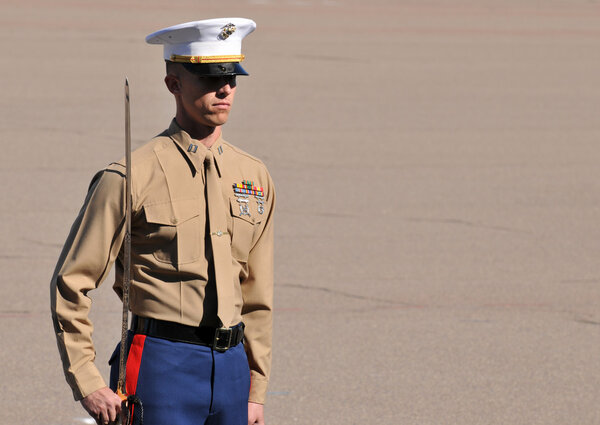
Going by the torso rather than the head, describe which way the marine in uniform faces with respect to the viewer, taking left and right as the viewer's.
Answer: facing the viewer and to the right of the viewer

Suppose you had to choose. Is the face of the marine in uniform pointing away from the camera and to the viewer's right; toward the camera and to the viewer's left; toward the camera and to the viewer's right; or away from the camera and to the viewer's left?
toward the camera and to the viewer's right
